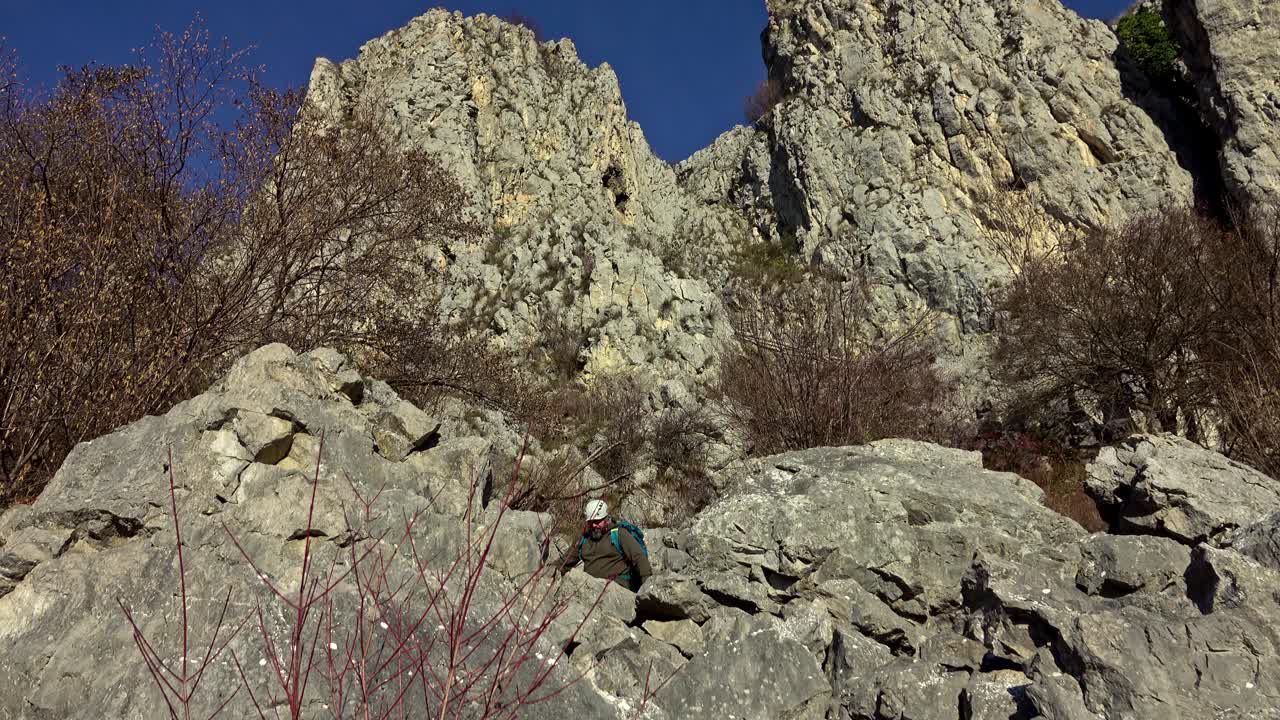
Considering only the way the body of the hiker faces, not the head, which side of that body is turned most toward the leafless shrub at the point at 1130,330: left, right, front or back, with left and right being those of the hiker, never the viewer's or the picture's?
back

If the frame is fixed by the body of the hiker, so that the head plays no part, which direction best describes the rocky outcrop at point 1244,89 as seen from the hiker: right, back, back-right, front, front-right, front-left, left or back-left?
back

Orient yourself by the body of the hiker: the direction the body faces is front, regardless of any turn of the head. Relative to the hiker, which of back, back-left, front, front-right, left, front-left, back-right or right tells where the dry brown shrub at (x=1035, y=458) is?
back

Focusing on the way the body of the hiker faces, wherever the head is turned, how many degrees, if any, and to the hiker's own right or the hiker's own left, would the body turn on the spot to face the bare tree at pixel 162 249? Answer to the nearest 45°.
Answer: approximately 90° to the hiker's own right

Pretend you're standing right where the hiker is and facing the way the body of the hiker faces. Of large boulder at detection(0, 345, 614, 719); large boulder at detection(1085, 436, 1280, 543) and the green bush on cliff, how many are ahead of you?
1

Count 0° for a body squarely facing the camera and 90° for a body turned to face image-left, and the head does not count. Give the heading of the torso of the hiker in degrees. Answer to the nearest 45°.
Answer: approximately 45°

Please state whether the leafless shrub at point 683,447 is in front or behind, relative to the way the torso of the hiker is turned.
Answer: behind

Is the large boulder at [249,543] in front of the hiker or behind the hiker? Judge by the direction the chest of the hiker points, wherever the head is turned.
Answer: in front

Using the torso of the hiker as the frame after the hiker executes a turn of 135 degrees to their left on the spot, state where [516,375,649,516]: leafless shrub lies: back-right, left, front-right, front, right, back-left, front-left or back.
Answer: left

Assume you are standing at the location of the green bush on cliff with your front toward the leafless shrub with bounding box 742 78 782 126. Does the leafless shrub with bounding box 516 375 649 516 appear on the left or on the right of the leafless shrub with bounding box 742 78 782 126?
left

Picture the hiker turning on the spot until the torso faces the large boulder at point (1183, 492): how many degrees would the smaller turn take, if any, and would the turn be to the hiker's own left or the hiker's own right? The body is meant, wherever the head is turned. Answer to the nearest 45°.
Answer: approximately 135° to the hiker's own left

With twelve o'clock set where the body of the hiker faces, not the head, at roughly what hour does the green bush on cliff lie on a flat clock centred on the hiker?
The green bush on cliff is roughly at 6 o'clock from the hiker.
